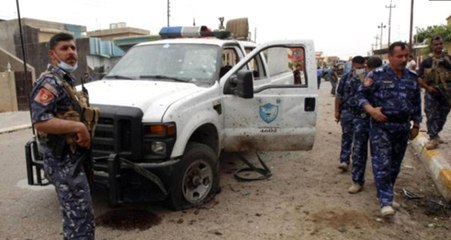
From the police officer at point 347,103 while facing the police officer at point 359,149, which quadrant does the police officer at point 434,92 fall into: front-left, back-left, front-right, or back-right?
back-left

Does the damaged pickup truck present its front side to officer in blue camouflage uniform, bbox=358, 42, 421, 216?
no

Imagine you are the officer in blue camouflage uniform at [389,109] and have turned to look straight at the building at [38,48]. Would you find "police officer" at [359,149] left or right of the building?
right

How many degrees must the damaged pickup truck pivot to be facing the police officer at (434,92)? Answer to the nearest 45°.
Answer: approximately 135° to its left

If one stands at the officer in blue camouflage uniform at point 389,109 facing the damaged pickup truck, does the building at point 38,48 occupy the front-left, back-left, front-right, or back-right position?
front-right

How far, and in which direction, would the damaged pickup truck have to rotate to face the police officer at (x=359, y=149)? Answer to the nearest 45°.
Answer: approximately 135° to its left

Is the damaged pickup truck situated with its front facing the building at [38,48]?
no

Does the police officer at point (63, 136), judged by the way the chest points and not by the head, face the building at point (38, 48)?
no

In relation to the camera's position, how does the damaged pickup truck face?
facing the viewer and to the left of the viewer
